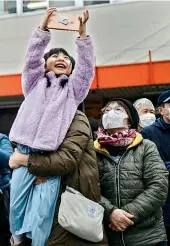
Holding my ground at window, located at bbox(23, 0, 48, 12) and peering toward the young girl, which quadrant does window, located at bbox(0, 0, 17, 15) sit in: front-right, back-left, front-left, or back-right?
back-right

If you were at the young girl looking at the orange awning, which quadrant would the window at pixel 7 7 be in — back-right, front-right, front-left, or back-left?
front-left

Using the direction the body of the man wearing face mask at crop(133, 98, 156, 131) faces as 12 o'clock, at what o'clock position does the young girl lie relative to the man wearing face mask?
The young girl is roughly at 2 o'clock from the man wearing face mask.

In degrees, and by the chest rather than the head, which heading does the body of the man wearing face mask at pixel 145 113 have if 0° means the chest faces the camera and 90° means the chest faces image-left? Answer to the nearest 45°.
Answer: approximately 315°

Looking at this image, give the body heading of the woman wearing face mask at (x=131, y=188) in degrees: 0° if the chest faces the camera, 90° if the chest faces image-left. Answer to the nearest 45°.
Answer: approximately 45°

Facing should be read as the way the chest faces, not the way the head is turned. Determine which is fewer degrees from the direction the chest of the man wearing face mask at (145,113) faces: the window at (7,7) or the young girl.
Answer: the young girl

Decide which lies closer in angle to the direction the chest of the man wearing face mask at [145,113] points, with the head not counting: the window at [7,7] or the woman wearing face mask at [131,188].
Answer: the woman wearing face mask

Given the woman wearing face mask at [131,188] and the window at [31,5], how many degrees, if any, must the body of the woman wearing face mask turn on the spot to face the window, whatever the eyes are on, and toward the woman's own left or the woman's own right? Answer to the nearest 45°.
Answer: approximately 135° to the woman's own right

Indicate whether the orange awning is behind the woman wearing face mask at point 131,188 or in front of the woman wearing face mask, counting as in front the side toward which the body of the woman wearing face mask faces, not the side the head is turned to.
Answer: behind

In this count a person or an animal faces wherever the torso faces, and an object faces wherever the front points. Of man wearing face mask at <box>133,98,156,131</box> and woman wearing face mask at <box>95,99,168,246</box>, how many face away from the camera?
0
